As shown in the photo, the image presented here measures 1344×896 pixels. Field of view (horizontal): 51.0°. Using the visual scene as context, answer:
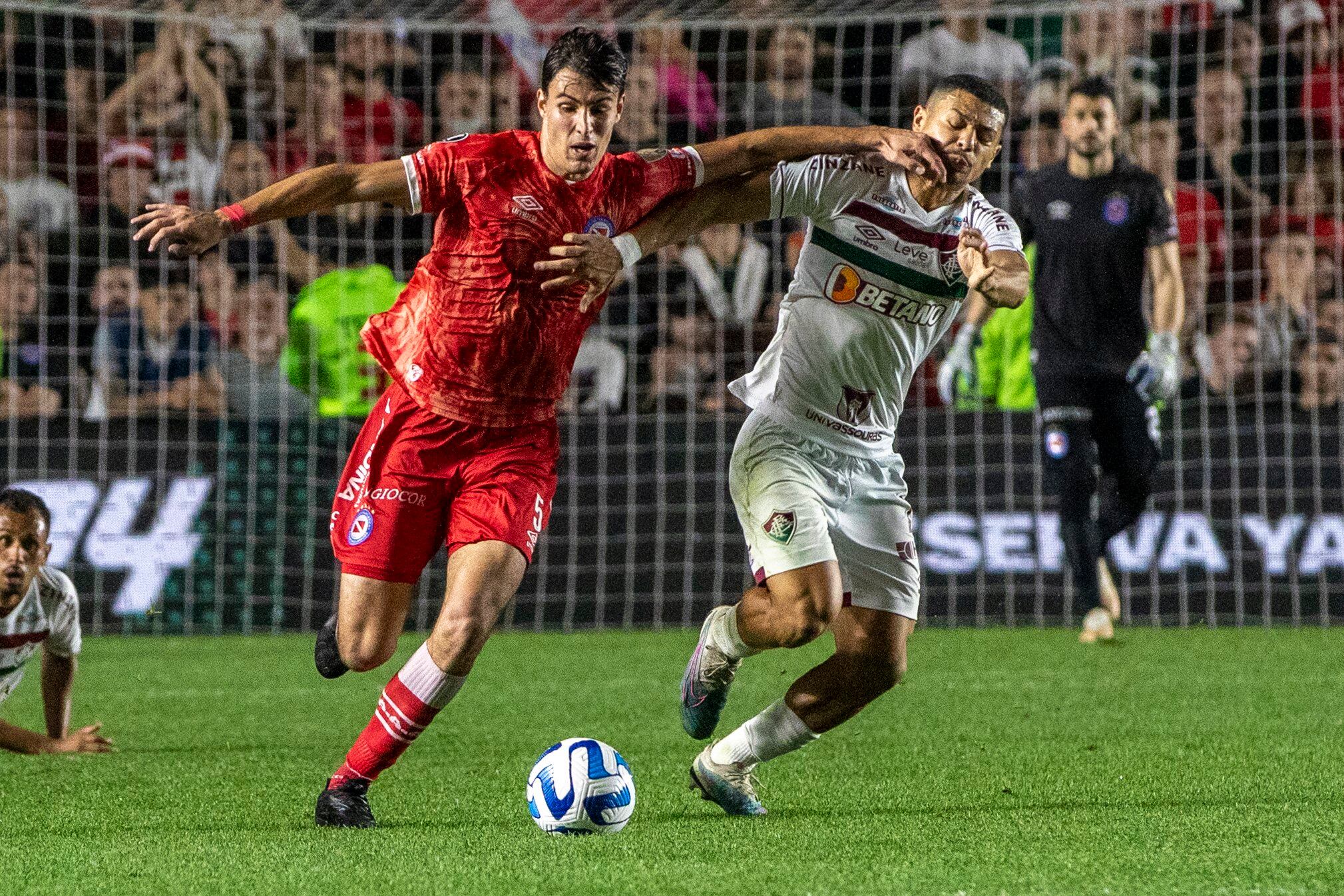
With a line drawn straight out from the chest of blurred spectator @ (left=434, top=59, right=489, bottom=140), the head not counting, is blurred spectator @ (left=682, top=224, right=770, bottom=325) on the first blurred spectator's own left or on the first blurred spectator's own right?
on the first blurred spectator's own left

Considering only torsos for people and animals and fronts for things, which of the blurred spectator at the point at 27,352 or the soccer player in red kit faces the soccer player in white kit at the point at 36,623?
the blurred spectator

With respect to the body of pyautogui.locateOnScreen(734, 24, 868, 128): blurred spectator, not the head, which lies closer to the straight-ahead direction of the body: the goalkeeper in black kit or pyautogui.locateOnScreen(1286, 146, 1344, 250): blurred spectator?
the goalkeeper in black kit

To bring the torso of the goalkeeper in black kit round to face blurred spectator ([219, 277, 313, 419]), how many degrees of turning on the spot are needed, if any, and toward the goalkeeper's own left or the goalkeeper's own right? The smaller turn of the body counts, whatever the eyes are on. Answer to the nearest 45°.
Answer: approximately 90° to the goalkeeper's own right
